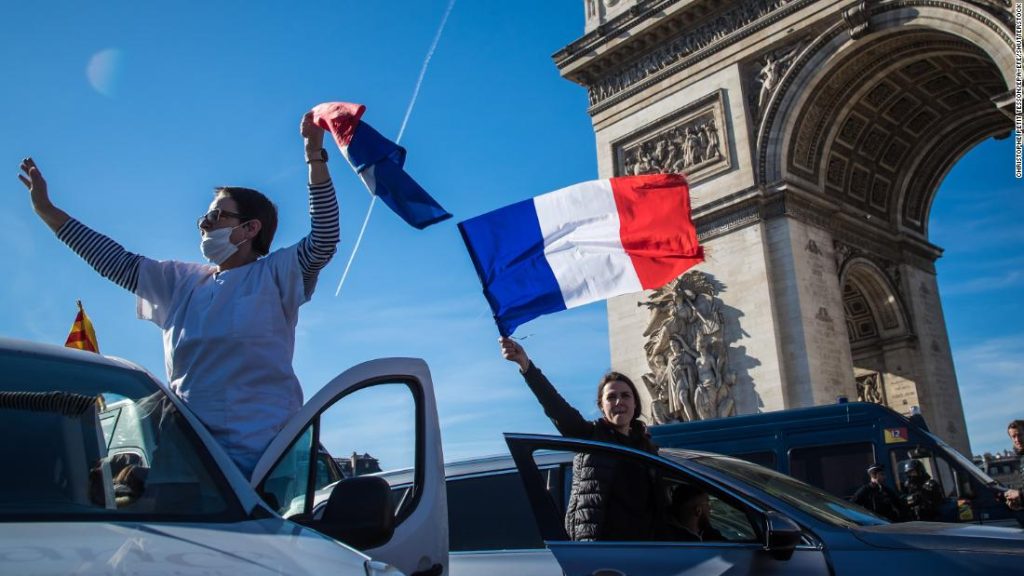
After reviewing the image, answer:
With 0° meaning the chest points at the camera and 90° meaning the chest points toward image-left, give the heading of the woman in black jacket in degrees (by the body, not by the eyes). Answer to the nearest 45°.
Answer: approximately 0°

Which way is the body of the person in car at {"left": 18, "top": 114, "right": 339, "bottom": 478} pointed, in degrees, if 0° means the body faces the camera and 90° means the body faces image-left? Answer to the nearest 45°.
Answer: approximately 45°

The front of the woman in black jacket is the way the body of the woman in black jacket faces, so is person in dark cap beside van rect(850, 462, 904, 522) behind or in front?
behind

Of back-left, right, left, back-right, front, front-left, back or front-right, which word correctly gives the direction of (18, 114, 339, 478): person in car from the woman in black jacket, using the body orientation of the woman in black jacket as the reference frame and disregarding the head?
front-right

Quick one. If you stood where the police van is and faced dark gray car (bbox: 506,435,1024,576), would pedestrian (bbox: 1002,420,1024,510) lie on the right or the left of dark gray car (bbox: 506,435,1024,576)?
left

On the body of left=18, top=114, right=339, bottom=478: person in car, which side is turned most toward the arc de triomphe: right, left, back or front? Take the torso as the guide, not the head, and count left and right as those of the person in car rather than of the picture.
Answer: back
